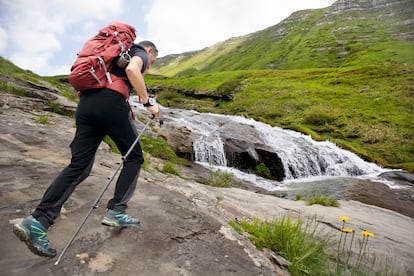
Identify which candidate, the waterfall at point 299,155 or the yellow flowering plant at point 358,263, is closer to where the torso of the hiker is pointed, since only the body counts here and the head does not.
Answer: the waterfall

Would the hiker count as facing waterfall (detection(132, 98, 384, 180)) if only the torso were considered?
yes

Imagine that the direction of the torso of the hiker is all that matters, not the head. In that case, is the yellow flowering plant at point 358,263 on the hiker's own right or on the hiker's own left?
on the hiker's own right

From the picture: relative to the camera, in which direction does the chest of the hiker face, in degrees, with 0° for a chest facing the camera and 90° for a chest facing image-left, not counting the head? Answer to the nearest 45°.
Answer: approximately 225°
